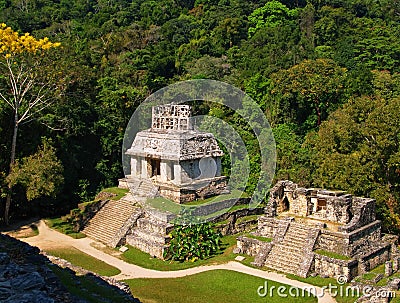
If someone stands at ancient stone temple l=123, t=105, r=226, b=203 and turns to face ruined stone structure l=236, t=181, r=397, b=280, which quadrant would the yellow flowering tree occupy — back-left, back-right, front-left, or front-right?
back-right

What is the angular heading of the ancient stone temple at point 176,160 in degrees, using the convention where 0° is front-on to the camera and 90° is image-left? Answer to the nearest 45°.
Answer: approximately 45°

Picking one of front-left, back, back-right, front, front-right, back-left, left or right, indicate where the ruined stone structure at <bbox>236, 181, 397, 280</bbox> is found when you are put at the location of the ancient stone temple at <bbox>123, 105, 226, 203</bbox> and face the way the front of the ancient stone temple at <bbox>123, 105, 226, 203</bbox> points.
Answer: left

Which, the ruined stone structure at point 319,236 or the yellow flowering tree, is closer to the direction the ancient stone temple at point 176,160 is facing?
the yellow flowering tree

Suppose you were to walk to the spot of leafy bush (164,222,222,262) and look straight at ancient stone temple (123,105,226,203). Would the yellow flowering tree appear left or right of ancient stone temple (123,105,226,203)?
left

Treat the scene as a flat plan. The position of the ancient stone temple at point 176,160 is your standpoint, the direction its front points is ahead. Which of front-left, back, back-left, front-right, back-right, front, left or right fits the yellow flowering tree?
front-right

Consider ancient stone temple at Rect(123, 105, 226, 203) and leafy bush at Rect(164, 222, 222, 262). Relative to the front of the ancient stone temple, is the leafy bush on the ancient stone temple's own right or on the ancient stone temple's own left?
on the ancient stone temple's own left

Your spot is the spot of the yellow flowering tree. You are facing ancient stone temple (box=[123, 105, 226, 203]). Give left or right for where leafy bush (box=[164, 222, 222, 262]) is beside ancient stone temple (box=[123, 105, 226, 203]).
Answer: right
